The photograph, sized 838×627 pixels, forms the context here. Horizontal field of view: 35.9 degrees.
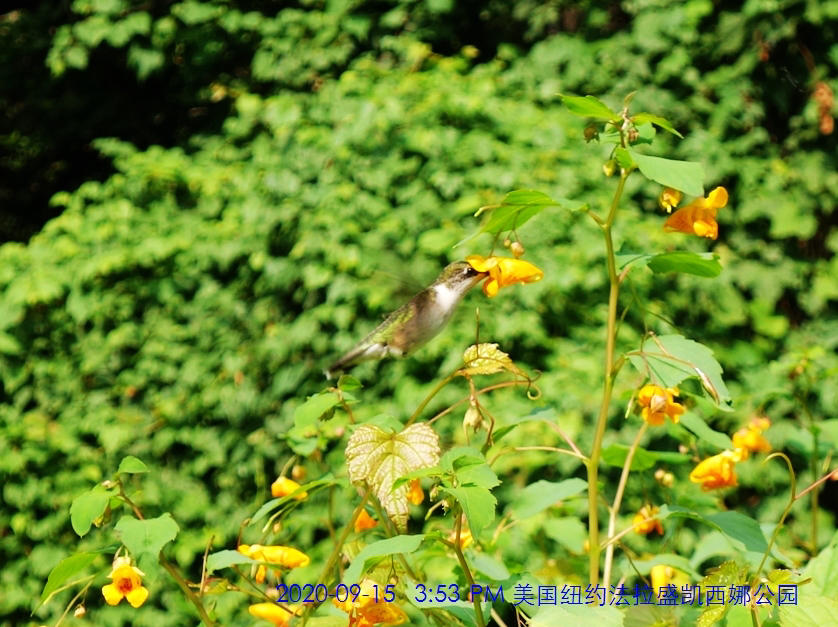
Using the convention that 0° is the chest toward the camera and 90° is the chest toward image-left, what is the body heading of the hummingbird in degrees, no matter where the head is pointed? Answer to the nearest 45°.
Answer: approximately 270°

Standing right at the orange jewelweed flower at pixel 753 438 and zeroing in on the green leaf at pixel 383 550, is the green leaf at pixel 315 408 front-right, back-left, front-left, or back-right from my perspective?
front-right
